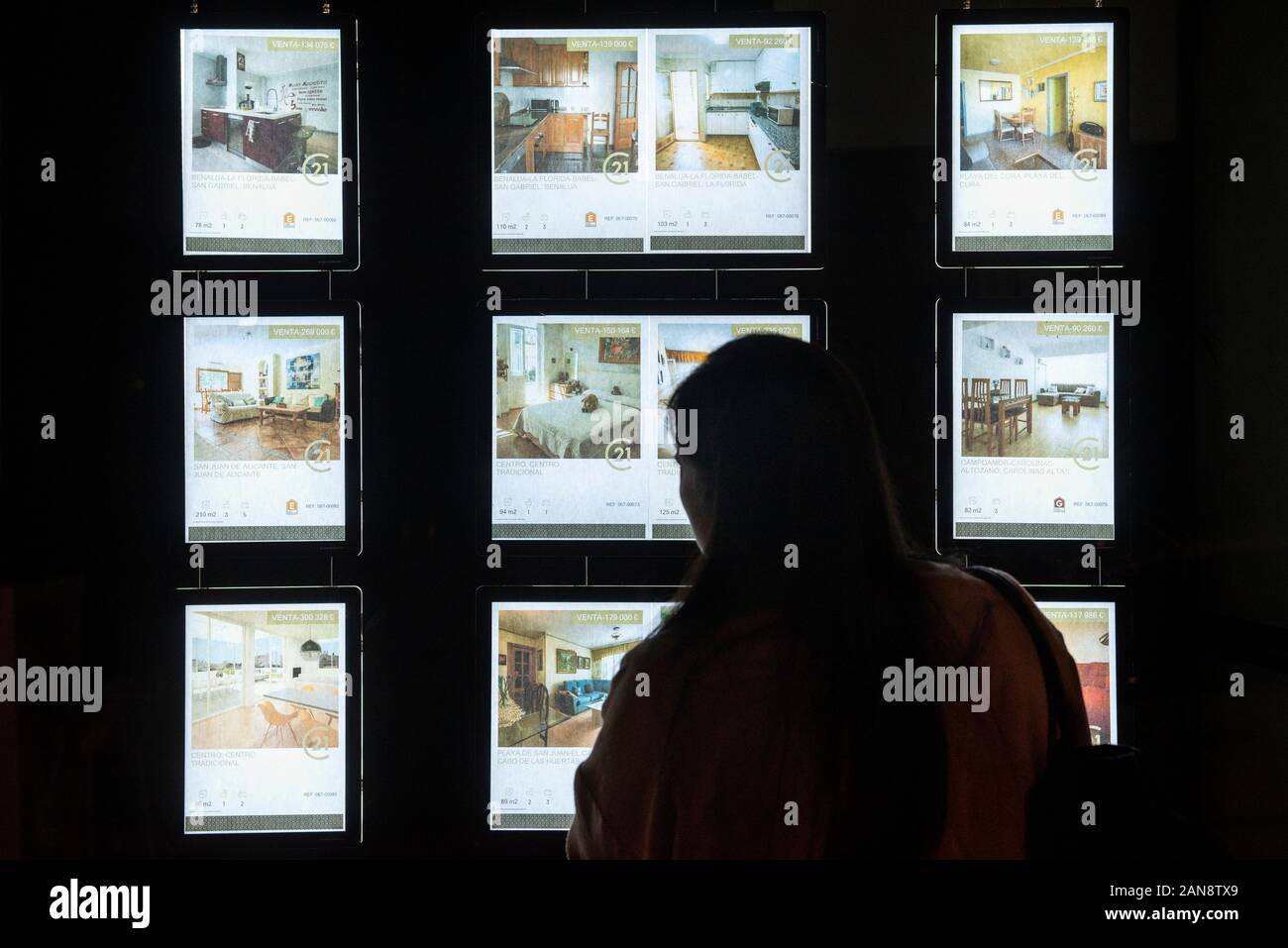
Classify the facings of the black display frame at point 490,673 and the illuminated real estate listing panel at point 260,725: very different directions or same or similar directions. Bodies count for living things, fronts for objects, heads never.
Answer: same or similar directions

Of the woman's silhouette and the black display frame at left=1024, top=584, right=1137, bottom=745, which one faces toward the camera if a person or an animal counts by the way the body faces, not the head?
the black display frame

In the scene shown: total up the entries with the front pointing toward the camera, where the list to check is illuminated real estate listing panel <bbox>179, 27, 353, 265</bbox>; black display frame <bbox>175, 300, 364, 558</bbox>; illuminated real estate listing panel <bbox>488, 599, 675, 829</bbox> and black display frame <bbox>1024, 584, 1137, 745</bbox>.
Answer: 4

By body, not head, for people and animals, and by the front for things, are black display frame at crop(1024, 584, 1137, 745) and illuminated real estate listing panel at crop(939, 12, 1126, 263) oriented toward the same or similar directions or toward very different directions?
same or similar directions

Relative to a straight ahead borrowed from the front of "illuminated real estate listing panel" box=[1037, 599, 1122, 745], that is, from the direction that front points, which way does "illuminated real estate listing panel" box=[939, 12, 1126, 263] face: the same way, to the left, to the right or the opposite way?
the same way

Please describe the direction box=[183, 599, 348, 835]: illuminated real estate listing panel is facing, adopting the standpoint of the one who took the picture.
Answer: facing the viewer

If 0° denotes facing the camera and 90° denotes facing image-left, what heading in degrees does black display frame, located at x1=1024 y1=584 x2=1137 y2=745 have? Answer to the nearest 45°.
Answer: approximately 0°

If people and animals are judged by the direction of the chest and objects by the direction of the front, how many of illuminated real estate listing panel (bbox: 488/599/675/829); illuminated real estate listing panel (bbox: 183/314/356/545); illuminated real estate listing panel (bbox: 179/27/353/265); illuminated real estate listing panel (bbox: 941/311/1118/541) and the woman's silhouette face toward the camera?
4
